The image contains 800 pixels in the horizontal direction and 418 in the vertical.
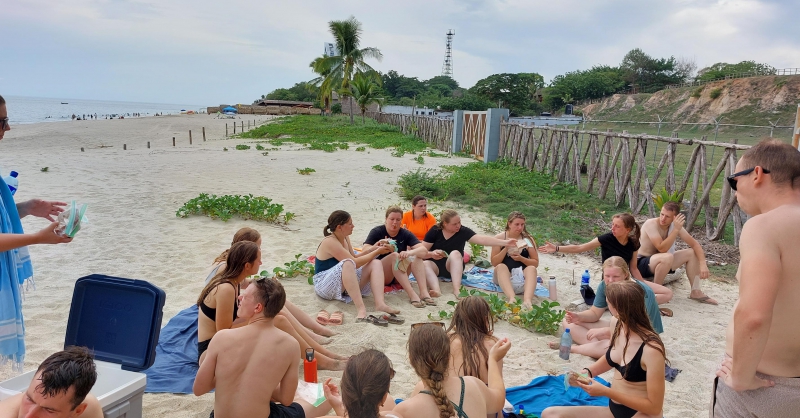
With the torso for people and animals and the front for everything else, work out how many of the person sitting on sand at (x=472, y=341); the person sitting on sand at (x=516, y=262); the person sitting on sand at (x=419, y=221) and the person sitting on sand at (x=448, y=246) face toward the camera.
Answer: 3

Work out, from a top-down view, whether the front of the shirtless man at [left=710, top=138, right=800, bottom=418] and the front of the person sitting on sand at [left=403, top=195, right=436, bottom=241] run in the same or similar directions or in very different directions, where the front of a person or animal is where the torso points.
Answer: very different directions

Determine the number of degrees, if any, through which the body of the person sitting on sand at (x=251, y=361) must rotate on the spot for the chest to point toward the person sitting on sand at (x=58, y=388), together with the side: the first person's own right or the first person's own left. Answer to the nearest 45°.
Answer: approximately 135° to the first person's own left

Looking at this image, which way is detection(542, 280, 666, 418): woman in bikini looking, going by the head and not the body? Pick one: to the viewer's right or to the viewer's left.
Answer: to the viewer's left

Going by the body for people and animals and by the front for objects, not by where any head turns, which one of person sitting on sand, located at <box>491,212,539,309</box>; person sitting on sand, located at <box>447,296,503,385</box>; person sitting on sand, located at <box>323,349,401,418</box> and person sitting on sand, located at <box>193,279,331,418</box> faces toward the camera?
person sitting on sand, located at <box>491,212,539,309</box>

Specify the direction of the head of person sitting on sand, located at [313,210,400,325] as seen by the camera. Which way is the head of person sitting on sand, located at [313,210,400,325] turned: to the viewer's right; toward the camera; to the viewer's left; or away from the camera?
to the viewer's right

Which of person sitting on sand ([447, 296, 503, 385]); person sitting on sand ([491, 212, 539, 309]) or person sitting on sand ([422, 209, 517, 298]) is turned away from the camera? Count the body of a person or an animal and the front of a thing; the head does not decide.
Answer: person sitting on sand ([447, 296, 503, 385])

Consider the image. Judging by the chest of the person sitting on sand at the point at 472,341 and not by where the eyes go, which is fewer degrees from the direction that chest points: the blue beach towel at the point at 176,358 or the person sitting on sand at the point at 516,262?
the person sitting on sand

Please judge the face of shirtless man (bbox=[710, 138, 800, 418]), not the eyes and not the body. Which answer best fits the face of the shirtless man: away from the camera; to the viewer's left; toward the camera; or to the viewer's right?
to the viewer's left

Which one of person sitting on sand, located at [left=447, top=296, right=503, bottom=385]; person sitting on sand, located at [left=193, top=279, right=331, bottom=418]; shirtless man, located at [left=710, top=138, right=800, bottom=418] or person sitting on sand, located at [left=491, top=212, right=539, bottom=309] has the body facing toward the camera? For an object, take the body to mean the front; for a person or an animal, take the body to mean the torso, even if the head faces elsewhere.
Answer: person sitting on sand, located at [left=491, top=212, right=539, bottom=309]

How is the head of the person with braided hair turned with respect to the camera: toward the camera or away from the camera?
away from the camera

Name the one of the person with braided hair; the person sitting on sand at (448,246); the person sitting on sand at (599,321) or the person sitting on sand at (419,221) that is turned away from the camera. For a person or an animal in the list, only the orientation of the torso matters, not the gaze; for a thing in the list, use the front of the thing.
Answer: the person with braided hair

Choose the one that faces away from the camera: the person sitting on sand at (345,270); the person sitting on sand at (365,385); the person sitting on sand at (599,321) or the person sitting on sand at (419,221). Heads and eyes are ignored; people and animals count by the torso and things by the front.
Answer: the person sitting on sand at (365,385)

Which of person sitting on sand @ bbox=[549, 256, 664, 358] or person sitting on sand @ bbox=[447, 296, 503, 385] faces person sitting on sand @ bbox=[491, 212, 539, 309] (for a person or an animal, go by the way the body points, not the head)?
person sitting on sand @ bbox=[447, 296, 503, 385]

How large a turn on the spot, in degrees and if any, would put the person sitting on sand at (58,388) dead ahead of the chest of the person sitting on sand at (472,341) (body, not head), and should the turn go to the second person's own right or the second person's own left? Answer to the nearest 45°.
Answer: approximately 135° to the second person's own left

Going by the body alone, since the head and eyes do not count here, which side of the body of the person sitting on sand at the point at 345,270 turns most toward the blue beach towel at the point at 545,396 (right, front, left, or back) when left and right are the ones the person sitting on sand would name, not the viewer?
front

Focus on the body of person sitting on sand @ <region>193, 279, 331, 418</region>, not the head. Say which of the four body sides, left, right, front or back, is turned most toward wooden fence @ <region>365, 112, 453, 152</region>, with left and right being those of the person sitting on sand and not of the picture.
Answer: front
